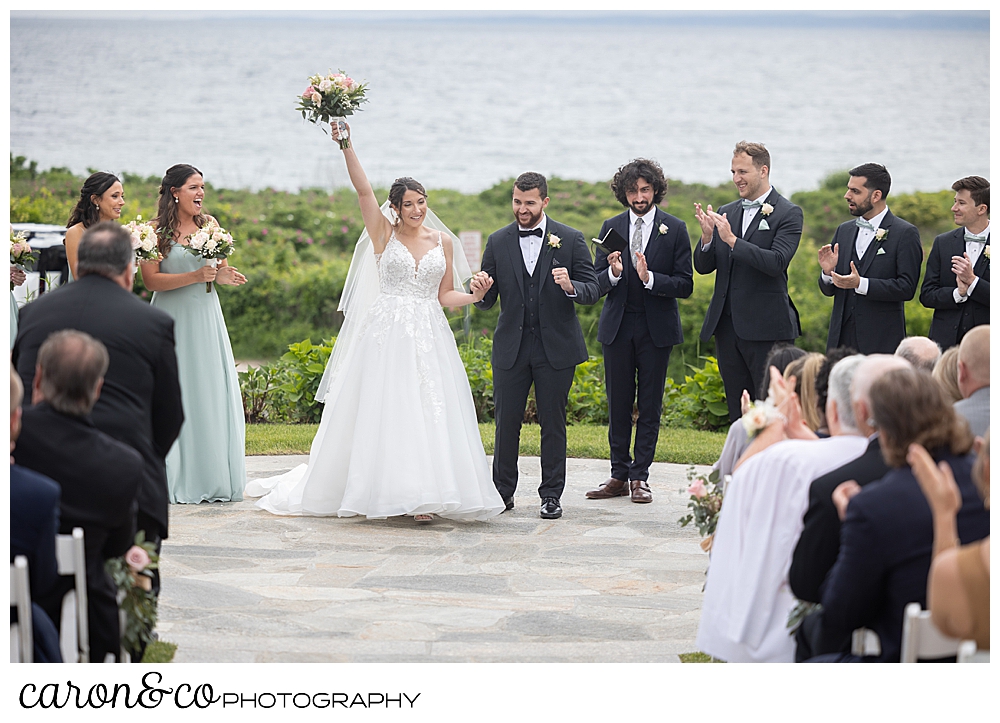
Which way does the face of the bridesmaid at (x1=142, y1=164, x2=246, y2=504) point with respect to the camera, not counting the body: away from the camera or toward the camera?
toward the camera

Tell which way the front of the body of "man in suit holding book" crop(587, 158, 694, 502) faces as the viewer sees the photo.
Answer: toward the camera

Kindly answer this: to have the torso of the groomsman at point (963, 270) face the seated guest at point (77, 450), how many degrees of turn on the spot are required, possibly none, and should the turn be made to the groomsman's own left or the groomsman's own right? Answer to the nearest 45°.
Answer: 0° — they already face them

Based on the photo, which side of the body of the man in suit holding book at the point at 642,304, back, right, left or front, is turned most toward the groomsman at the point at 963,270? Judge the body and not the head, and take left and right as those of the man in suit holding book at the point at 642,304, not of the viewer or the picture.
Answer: left

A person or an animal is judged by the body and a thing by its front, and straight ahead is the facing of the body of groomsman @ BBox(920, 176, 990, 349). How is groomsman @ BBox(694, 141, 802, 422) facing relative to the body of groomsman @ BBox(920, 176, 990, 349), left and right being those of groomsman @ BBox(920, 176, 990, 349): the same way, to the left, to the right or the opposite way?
the same way

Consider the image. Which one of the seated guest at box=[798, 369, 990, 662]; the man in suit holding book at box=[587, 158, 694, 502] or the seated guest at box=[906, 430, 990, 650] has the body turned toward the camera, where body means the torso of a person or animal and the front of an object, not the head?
the man in suit holding book

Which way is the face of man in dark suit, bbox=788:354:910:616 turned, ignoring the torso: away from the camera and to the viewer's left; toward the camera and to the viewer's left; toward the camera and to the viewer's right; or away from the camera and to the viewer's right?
away from the camera and to the viewer's left

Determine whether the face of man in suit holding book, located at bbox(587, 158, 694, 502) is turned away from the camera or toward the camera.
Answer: toward the camera

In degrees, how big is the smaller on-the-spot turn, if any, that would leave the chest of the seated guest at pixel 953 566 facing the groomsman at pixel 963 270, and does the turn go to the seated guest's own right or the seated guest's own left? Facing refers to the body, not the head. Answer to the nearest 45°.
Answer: approximately 45° to the seated guest's own right

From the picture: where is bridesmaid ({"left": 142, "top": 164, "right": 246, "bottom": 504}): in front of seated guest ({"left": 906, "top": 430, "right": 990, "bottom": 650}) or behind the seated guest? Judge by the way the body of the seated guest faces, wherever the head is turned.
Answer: in front

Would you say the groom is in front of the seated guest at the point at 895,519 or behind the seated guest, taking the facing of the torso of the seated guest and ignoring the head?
in front

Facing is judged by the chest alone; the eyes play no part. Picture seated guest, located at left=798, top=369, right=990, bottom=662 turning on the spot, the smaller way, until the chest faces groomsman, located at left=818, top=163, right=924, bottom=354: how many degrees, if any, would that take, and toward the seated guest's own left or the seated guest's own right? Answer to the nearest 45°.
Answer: approximately 45° to the seated guest's own right

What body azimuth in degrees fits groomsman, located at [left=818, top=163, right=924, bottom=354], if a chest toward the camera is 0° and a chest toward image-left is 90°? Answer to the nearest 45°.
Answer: approximately 45°

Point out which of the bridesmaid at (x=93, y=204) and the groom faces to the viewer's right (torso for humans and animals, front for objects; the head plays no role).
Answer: the bridesmaid
